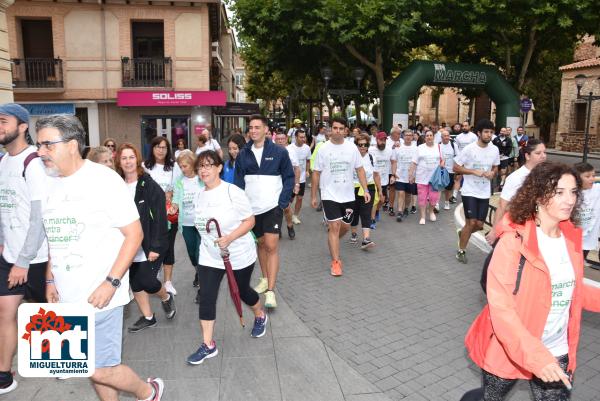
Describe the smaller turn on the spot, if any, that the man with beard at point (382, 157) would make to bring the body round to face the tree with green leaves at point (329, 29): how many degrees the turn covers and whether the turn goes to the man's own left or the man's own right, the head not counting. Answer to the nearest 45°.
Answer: approximately 180°

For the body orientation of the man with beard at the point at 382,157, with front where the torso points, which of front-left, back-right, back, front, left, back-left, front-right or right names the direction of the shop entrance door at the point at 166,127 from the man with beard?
back-right

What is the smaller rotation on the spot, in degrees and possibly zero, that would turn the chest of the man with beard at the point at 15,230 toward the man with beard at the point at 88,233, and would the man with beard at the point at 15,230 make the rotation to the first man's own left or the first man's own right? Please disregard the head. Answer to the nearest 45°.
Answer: approximately 45° to the first man's own left

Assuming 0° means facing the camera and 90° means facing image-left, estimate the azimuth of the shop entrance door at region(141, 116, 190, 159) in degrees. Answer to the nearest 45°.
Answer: approximately 0°

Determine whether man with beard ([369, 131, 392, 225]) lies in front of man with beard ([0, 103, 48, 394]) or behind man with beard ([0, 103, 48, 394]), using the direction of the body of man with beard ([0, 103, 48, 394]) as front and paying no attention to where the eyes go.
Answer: behind

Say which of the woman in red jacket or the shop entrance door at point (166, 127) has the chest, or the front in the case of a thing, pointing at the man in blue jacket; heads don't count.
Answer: the shop entrance door

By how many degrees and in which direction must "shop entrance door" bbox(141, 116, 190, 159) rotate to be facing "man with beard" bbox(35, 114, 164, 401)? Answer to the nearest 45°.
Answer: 0° — it already faces them

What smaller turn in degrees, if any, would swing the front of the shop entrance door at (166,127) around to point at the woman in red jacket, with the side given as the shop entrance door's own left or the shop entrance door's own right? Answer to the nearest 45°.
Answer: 0° — it already faces them

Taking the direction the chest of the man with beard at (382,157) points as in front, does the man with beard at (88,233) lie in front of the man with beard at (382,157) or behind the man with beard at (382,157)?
in front

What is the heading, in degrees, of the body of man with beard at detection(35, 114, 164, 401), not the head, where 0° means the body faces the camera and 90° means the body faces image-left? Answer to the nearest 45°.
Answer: approximately 45°

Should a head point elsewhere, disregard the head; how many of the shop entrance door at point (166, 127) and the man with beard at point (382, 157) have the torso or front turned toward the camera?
2
